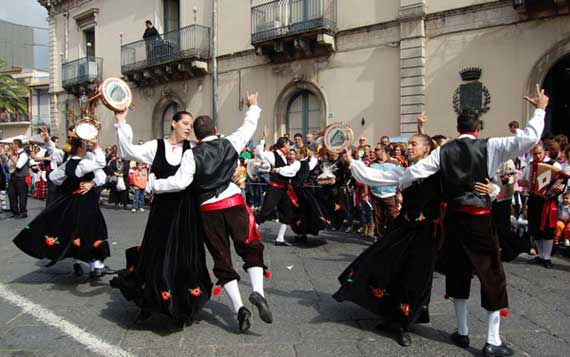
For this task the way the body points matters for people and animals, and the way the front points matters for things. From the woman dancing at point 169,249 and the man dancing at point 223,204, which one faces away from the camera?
the man dancing

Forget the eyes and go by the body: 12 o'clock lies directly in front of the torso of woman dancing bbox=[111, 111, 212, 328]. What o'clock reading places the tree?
The tree is roughly at 7 o'clock from the woman dancing.

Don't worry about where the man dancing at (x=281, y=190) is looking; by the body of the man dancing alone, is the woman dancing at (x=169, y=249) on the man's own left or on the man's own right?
on the man's own right

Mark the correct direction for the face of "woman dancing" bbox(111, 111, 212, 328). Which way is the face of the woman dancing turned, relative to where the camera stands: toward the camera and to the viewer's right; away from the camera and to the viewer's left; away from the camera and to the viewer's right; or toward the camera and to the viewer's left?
toward the camera and to the viewer's right

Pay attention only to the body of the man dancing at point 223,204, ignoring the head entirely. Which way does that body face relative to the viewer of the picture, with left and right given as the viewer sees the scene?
facing away from the viewer

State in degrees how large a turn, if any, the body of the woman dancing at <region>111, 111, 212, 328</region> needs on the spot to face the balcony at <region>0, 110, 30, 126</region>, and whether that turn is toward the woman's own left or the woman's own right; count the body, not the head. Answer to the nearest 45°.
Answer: approximately 135° to the woman's own left

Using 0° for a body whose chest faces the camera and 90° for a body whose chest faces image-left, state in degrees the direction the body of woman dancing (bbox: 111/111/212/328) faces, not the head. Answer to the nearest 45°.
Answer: approximately 315°
